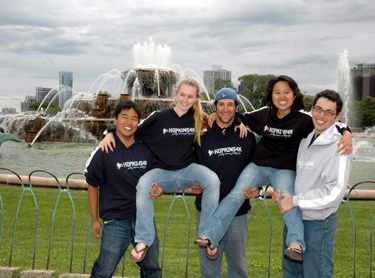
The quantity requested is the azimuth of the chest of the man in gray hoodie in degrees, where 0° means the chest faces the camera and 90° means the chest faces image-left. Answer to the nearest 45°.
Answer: approximately 45°

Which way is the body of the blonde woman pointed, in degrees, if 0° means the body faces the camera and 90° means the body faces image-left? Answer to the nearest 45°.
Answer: approximately 0°

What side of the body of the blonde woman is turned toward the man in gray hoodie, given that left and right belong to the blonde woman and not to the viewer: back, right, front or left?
left

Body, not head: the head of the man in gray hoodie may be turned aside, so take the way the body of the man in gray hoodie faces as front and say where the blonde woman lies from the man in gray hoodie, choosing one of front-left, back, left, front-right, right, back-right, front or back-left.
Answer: front-right

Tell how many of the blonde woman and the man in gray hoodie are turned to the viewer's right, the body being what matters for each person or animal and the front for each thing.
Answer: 0
